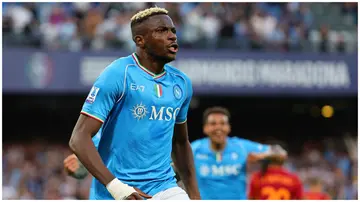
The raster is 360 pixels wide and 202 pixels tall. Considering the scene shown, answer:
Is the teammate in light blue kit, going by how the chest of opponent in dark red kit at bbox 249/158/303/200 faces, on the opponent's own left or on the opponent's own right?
on the opponent's own left

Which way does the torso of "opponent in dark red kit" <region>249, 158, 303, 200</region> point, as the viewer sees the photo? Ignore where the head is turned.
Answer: away from the camera

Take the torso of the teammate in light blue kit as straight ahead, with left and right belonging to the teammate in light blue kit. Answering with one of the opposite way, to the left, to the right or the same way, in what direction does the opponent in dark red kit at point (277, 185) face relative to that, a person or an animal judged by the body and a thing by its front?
the opposite way

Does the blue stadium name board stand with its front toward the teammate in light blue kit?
yes

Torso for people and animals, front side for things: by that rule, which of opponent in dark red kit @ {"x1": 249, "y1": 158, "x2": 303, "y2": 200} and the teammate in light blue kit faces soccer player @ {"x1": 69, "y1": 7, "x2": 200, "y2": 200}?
the teammate in light blue kit

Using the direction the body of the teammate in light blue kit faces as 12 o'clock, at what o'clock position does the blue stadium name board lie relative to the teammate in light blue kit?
The blue stadium name board is roughly at 6 o'clock from the teammate in light blue kit.

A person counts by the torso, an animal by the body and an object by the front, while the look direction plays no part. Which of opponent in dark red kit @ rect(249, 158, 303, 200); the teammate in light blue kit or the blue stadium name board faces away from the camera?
the opponent in dark red kit
